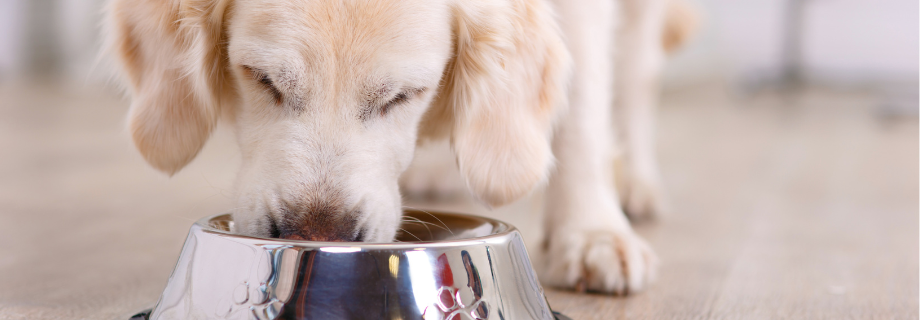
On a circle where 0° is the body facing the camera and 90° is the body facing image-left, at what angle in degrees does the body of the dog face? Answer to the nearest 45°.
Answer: approximately 45°
